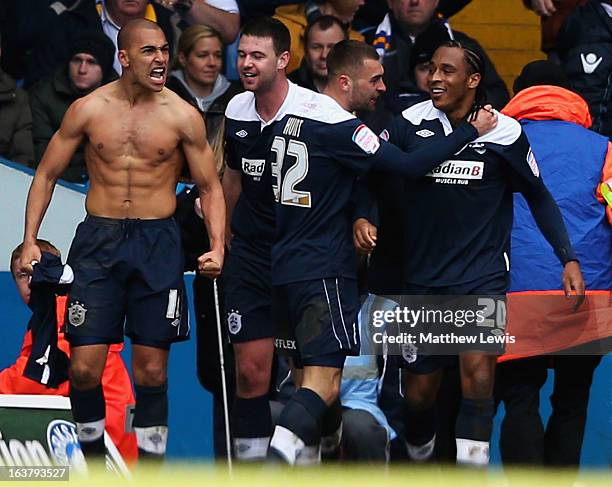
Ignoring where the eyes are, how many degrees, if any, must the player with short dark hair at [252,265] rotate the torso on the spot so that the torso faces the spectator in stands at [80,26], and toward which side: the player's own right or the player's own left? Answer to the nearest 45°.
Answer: approximately 135° to the player's own right

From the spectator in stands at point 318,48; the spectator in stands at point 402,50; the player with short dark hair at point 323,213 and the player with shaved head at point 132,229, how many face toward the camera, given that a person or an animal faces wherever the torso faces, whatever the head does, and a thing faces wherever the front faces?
3

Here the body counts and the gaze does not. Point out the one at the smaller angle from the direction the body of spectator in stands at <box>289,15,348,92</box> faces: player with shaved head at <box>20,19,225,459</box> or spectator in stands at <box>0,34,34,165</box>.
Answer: the player with shaved head

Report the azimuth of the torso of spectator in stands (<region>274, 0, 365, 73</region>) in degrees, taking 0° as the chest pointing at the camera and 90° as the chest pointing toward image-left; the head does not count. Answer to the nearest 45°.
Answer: approximately 0°

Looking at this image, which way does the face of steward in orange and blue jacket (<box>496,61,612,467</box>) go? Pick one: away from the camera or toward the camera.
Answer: away from the camera

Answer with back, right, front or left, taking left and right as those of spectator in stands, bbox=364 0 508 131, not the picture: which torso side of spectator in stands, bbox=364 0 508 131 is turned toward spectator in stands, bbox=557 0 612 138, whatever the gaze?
left

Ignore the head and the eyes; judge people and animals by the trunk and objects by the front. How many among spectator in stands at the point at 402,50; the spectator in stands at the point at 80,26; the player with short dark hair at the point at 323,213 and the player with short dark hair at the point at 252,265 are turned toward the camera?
3

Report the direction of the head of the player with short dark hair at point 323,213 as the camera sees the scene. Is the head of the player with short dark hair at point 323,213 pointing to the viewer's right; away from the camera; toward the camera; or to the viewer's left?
to the viewer's right

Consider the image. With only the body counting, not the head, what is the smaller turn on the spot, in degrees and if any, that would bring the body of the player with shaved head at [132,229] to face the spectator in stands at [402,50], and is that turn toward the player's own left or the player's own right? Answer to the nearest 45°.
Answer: approximately 135° to the player's own left

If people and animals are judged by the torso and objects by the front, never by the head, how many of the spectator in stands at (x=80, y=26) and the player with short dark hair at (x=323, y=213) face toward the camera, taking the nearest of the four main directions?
1
